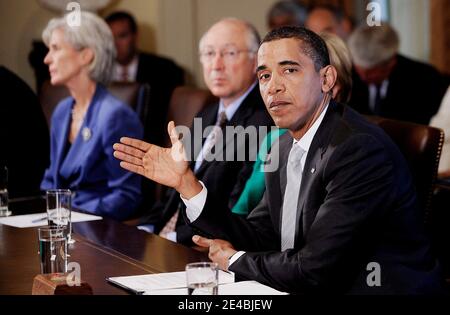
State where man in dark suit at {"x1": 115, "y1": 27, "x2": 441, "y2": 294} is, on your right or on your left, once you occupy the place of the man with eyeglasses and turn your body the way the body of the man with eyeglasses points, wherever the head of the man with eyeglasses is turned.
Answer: on your left

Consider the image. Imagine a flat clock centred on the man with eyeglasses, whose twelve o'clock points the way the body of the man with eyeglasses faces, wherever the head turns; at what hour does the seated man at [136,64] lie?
The seated man is roughly at 4 o'clock from the man with eyeglasses.

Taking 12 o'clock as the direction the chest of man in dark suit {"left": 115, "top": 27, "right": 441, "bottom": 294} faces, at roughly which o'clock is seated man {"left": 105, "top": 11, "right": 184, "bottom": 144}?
The seated man is roughly at 4 o'clock from the man in dark suit.

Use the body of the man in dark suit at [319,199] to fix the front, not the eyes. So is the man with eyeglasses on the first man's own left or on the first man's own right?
on the first man's own right
